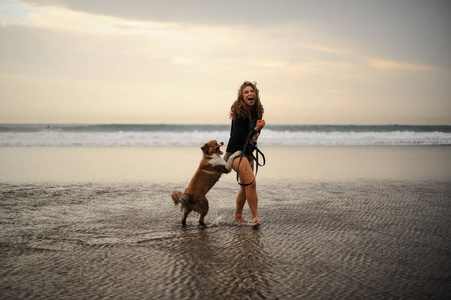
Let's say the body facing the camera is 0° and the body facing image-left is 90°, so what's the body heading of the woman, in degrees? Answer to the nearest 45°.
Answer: approximately 315°
